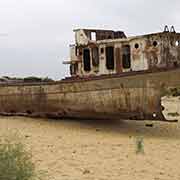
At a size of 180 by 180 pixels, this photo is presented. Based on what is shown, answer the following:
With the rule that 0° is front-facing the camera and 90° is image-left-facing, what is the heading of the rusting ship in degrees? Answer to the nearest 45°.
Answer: approximately 90°

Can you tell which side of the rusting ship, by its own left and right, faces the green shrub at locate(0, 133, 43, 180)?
left
